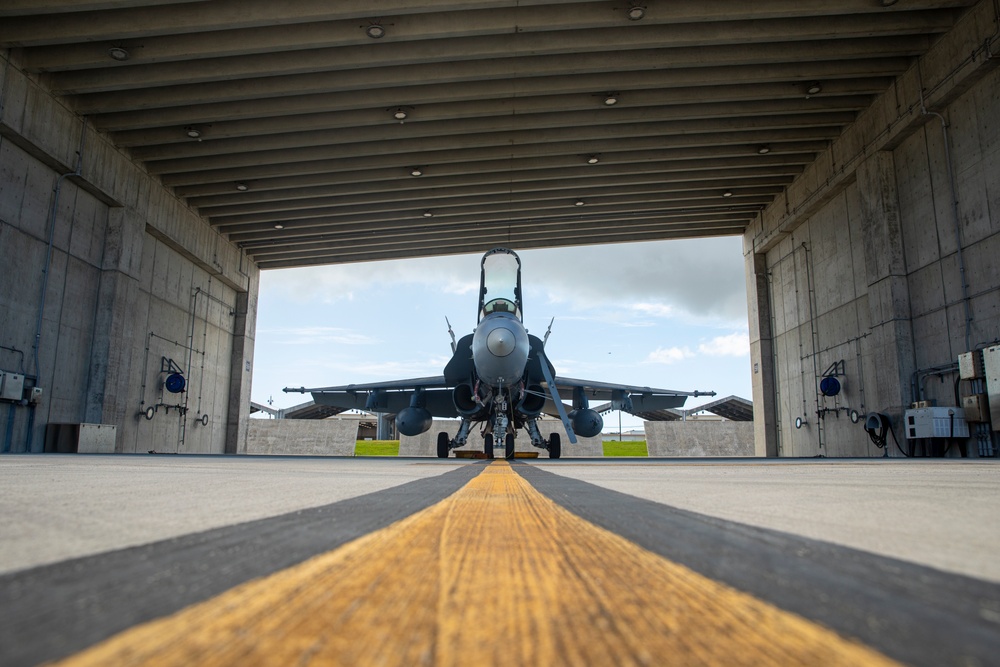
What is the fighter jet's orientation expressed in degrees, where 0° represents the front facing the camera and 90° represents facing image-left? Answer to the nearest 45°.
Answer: approximately 0°

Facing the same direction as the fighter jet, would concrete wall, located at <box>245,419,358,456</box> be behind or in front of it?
behind
